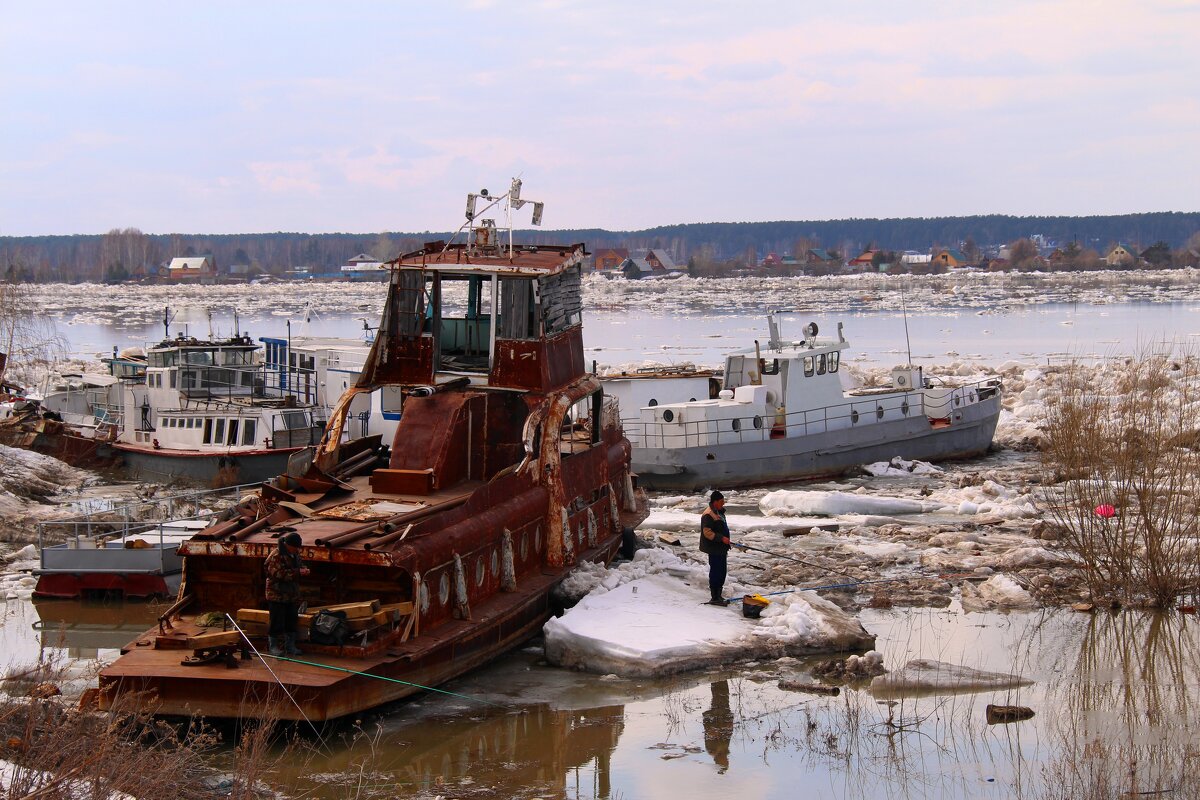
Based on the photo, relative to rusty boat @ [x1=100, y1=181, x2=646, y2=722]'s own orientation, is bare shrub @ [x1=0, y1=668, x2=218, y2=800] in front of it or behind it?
behind

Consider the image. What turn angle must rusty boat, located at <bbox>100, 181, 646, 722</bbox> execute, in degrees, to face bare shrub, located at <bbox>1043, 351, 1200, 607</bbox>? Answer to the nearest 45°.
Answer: approximately 45° to its right

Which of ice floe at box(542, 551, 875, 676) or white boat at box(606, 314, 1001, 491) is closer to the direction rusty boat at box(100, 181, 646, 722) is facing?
the white boat

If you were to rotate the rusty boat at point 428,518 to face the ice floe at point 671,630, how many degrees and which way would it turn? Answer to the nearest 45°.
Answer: approximately 45° to its right

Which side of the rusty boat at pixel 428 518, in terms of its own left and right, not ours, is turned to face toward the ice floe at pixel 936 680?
right

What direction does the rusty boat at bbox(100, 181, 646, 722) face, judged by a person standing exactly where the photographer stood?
facing away from the viewer and to the right of the viewer
